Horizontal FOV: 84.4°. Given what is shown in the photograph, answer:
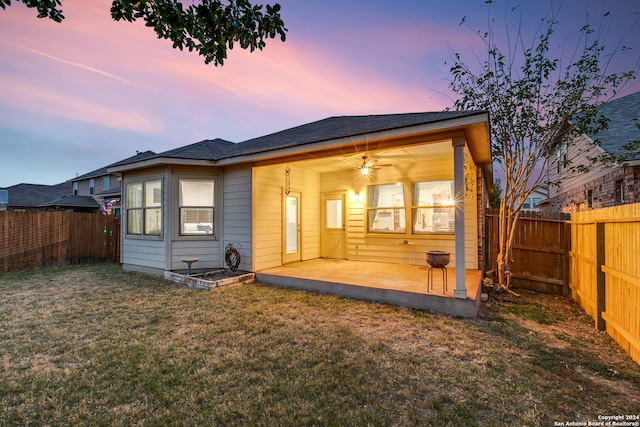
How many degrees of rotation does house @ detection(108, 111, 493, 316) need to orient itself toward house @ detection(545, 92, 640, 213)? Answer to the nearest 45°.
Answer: approximately 45° to its right

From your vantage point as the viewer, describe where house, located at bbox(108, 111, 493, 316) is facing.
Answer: facing away from the viewer and to the right of the viewer

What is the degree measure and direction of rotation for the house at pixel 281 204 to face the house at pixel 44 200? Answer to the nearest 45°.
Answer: approximately 90° to its left
